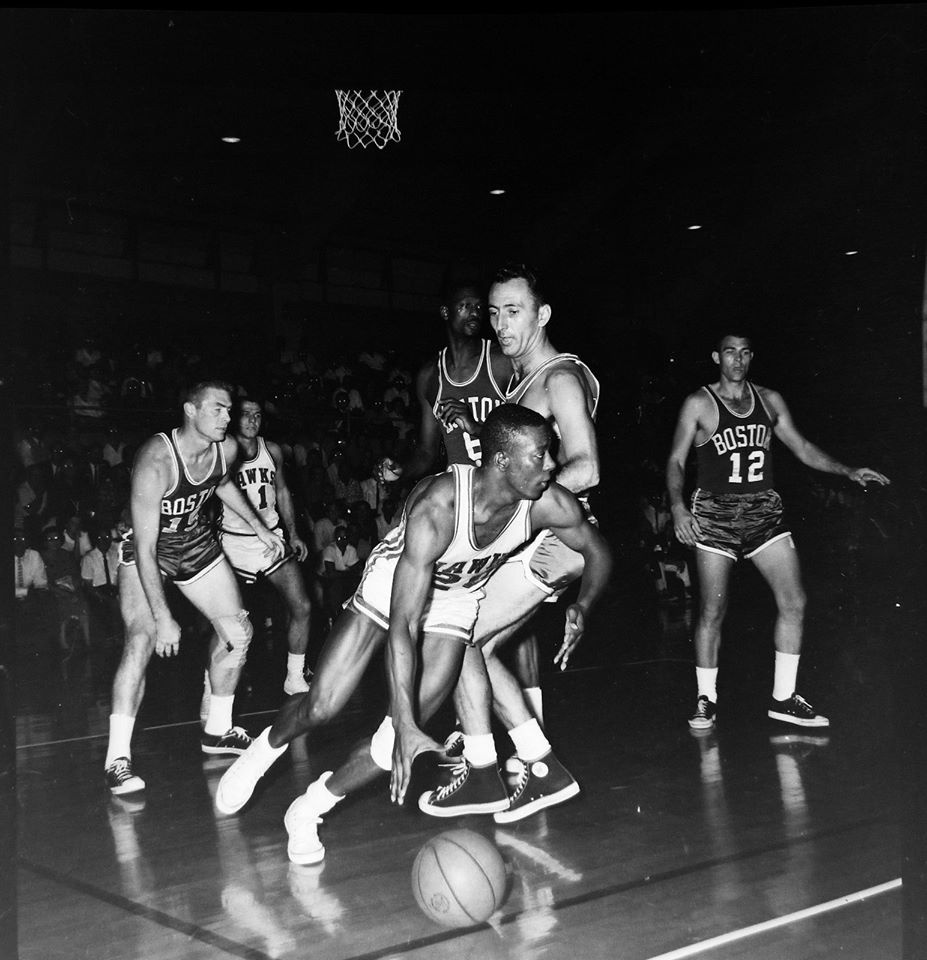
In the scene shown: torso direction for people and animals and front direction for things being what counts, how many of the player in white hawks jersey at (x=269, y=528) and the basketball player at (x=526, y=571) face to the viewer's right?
0

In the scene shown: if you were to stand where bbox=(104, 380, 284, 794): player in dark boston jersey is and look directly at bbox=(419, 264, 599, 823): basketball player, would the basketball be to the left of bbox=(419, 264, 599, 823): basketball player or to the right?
right

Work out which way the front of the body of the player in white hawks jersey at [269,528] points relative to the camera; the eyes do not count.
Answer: toward the camera

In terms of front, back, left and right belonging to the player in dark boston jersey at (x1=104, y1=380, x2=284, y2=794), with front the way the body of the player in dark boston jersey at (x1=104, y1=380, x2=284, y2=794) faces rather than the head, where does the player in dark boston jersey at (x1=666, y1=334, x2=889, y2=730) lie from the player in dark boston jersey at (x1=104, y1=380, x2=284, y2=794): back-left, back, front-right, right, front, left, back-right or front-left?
front-left

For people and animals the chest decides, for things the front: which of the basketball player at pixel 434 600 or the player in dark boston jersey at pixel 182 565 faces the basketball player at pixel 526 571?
the player in dark boston jersey

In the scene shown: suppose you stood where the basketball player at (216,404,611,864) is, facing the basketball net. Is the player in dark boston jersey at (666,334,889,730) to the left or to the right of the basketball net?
right

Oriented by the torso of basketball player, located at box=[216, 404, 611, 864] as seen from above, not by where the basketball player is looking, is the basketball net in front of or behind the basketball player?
behind

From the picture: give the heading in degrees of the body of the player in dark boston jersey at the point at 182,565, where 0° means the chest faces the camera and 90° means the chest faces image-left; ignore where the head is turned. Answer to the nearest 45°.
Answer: approximately 315°

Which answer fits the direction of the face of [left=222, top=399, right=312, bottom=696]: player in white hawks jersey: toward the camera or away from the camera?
toward the camera

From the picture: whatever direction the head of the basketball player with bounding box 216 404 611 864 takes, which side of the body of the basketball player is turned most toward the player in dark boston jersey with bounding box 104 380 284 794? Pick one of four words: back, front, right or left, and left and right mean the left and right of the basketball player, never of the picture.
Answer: back

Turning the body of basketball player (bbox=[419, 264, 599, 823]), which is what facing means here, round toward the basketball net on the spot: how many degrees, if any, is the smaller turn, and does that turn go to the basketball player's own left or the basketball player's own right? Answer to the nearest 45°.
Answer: approximately 135° to the basketball player's own right

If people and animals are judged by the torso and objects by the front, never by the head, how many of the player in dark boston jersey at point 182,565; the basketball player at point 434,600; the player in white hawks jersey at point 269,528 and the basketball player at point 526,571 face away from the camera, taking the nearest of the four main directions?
0

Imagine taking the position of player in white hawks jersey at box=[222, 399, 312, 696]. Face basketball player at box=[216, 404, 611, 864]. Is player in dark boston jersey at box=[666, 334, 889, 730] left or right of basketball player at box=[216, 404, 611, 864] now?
left

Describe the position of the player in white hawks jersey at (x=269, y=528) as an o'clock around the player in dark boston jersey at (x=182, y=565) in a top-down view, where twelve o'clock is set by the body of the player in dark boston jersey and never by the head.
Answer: The player in white hawks jersey is roughly at 8 o'clock from the player in dark boston jersey.
